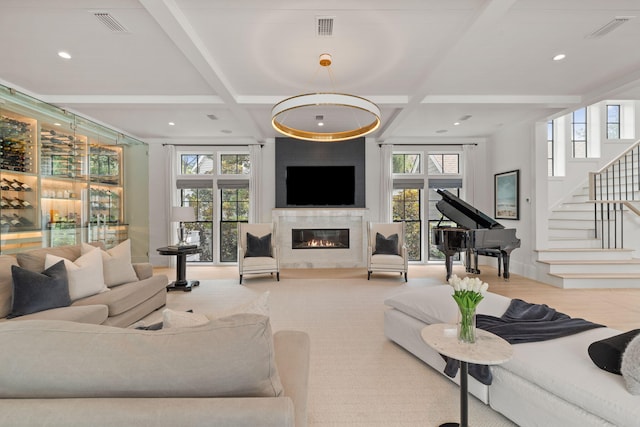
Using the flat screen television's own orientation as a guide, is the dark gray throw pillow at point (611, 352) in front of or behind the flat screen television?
in front

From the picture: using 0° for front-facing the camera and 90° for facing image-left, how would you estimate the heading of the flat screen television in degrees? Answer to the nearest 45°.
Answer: approximately 0°

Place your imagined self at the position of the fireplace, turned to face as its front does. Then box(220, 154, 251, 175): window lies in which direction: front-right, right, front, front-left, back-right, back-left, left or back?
right

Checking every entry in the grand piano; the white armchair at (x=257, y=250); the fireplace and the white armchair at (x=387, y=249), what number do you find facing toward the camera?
3

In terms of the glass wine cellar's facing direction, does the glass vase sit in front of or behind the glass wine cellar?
in front

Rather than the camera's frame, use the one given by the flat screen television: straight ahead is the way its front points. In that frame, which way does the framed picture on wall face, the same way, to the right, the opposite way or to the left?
to the right

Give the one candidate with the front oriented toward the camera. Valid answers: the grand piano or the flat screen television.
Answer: the flat screen television

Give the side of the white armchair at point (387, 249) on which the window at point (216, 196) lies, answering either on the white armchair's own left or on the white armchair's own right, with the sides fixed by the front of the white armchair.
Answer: on the white armchair's own right

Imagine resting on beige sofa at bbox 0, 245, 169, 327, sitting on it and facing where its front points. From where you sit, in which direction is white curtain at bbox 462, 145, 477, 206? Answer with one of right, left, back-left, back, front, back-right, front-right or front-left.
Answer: front-left

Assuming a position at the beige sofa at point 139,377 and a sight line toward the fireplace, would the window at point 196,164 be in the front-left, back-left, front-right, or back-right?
front-left

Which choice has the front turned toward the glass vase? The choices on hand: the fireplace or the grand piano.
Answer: the fireplace

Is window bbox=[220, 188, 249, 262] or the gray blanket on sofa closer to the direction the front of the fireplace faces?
the gray blanket on sofa

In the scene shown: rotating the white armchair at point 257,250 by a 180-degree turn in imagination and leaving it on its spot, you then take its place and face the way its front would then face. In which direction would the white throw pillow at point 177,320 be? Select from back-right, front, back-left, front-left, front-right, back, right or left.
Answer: back

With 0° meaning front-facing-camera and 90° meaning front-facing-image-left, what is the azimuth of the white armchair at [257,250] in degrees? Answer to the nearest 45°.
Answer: approximately 0°

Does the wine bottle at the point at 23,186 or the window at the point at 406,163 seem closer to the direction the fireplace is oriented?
the wine bottle
